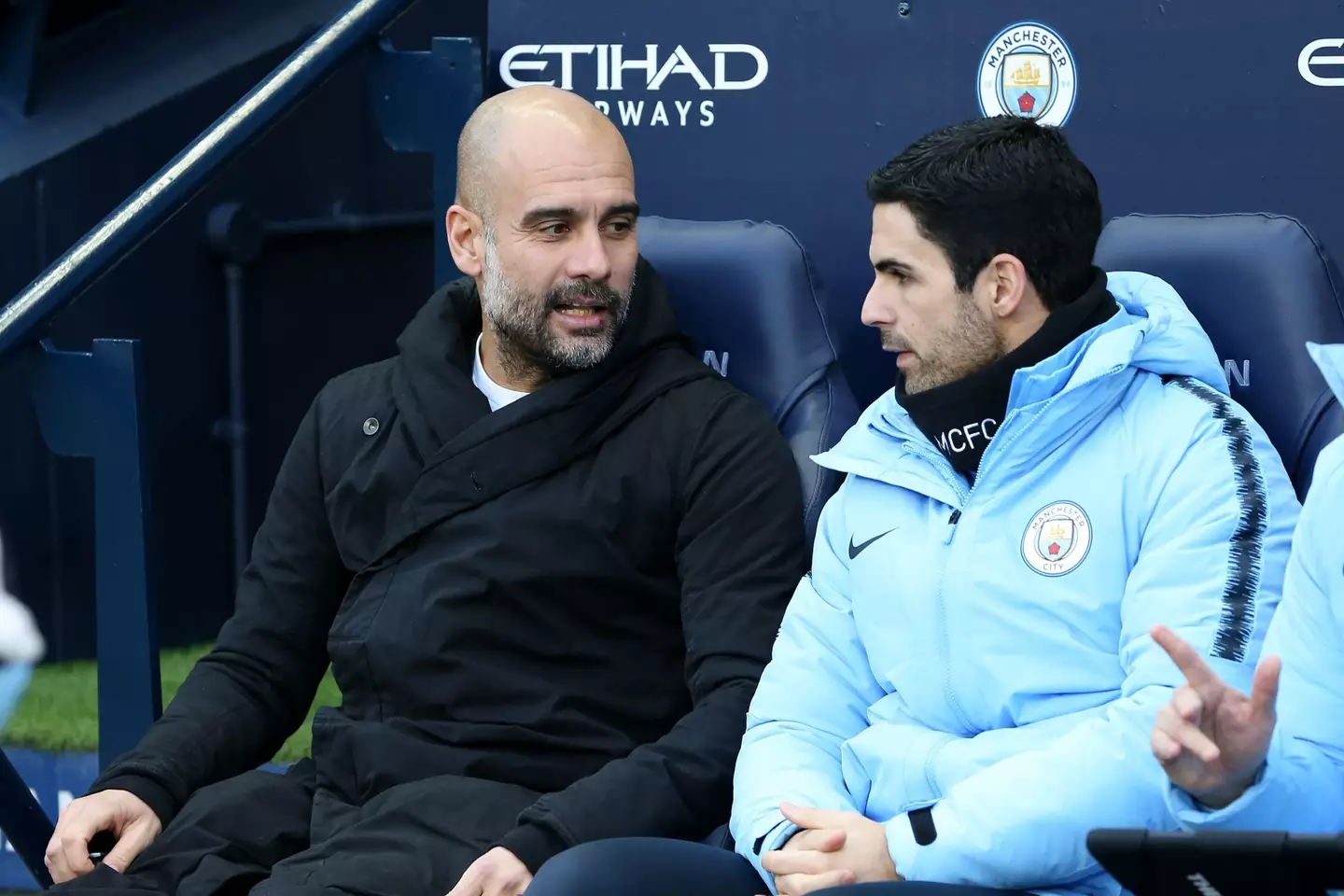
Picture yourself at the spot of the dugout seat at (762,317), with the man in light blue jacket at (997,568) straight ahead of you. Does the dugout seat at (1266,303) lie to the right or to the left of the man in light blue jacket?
left

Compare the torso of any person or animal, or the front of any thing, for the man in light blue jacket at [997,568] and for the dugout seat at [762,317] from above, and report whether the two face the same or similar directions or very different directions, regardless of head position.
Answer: same or similar directions

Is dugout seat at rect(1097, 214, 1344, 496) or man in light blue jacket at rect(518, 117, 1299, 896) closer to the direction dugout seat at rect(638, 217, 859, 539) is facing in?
the man in light blue jacket

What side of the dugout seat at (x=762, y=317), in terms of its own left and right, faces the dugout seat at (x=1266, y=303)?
left

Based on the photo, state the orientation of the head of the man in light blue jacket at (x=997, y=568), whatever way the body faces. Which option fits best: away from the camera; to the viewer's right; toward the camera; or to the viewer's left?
to the viewer's left

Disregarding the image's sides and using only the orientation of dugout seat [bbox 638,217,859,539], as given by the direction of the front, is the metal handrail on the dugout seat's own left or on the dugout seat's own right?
on the dugout seat's own right

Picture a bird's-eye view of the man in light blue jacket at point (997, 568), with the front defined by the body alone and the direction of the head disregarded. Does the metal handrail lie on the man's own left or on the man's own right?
on the man's own right

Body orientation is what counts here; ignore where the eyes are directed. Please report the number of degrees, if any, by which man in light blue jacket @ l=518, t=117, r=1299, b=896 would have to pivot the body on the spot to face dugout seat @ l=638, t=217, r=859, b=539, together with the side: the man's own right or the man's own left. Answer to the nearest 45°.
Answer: approximately 90° to the man's own right

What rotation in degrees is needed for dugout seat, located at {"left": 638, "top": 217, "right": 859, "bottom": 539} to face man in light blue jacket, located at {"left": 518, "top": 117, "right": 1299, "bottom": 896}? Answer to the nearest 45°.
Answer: approximately 45° to its left

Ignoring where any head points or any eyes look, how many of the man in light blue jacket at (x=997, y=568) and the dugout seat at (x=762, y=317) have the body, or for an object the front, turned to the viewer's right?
0

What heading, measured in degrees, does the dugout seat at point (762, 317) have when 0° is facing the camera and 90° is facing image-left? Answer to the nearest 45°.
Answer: approximately 45°
